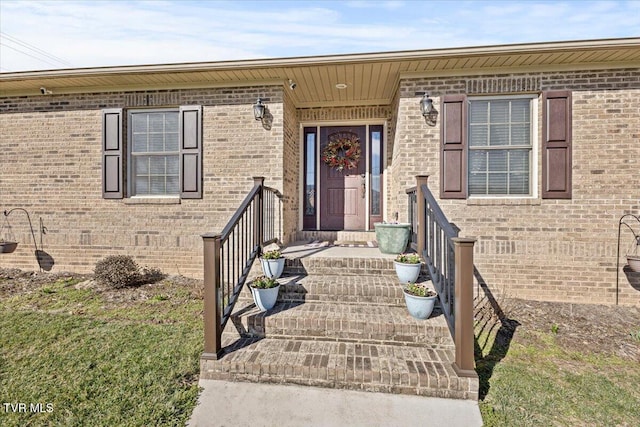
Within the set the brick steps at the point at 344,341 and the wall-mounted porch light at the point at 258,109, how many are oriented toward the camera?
2

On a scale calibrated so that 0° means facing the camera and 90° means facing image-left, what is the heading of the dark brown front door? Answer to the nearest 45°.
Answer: approximately 0°

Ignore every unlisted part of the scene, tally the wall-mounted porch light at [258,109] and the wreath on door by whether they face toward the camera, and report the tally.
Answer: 2

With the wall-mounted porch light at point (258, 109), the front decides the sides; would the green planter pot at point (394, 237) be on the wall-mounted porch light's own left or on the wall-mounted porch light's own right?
on the wall-mounted porch light's own left

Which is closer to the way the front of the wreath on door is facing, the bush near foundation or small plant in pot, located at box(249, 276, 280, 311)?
the small plant in pot

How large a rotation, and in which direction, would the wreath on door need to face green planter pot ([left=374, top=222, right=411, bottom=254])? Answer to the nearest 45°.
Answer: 0° — it already faces it

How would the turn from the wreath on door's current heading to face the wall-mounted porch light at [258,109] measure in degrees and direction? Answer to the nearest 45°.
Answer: approximately 45° to its right
